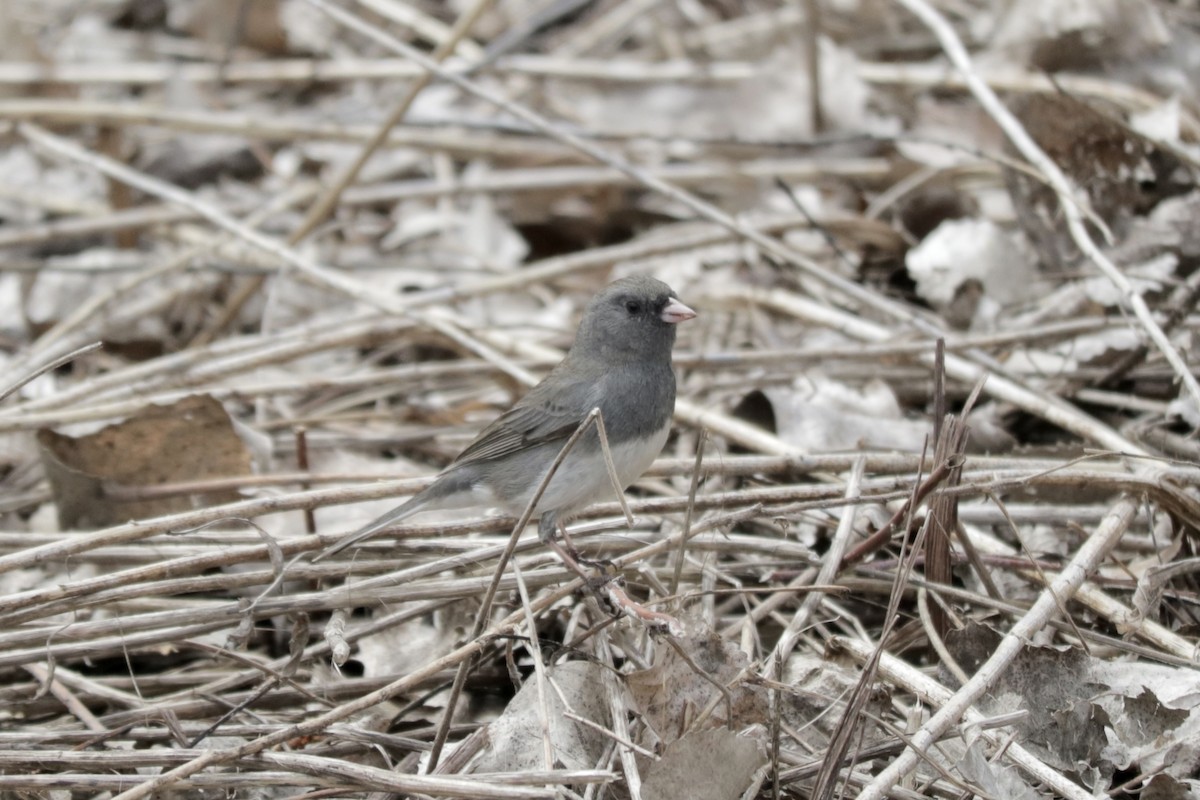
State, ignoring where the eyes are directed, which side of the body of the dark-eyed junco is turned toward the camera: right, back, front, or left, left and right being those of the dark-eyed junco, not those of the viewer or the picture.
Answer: right

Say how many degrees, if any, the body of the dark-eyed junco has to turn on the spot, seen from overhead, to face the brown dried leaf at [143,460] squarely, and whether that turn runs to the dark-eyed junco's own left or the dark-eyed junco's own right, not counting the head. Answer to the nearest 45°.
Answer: approximately 180°
